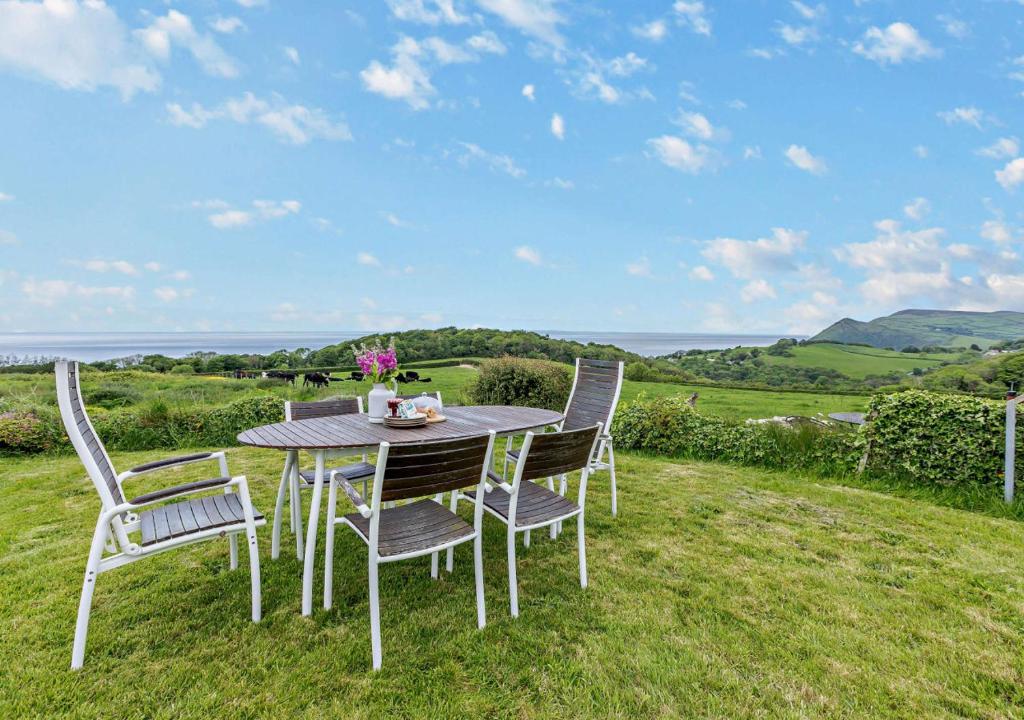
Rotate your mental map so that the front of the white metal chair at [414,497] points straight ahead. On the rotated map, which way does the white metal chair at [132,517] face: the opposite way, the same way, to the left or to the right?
to the right

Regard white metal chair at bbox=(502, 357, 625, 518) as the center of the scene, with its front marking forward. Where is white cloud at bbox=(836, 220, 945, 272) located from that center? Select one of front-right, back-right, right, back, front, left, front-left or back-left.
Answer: back

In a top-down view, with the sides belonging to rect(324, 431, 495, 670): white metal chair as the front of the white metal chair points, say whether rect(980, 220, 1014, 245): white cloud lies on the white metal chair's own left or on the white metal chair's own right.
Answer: on the white metal chair's own right

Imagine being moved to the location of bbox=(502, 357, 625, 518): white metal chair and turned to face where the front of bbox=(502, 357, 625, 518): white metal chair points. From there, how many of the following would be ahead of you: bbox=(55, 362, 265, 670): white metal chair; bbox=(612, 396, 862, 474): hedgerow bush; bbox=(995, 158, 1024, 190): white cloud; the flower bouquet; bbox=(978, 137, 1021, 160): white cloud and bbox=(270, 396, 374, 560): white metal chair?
3

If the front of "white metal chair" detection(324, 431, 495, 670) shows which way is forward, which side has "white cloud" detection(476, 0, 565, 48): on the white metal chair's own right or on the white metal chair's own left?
on the white metal chair's own right

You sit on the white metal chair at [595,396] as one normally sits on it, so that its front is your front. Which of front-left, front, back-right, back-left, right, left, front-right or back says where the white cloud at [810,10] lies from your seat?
back

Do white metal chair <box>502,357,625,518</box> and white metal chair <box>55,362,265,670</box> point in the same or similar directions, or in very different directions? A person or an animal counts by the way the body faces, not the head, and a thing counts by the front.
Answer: very different directions

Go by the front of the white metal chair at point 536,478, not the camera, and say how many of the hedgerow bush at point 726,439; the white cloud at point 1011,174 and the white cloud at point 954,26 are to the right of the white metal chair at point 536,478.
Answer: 3

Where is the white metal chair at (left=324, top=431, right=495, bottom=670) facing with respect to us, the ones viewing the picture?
facing away from the viewer and to the left of the viewer

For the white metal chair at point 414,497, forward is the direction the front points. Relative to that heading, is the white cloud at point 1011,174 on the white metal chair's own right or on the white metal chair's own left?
on the white metal chair's own right

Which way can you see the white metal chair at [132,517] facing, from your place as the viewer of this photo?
facing to the right of the viewer

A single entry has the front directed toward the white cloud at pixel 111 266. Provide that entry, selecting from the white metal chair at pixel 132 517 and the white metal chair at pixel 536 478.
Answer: the white metal chair at pixel 536 478

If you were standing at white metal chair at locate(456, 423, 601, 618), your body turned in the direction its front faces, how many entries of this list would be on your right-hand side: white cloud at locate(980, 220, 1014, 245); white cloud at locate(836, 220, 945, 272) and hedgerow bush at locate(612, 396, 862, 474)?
3

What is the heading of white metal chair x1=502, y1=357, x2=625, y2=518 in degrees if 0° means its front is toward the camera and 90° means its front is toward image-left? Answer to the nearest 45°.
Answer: approximately 45°

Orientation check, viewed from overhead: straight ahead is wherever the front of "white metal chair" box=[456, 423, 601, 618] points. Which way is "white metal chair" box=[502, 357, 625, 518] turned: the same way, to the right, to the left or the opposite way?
to the left
